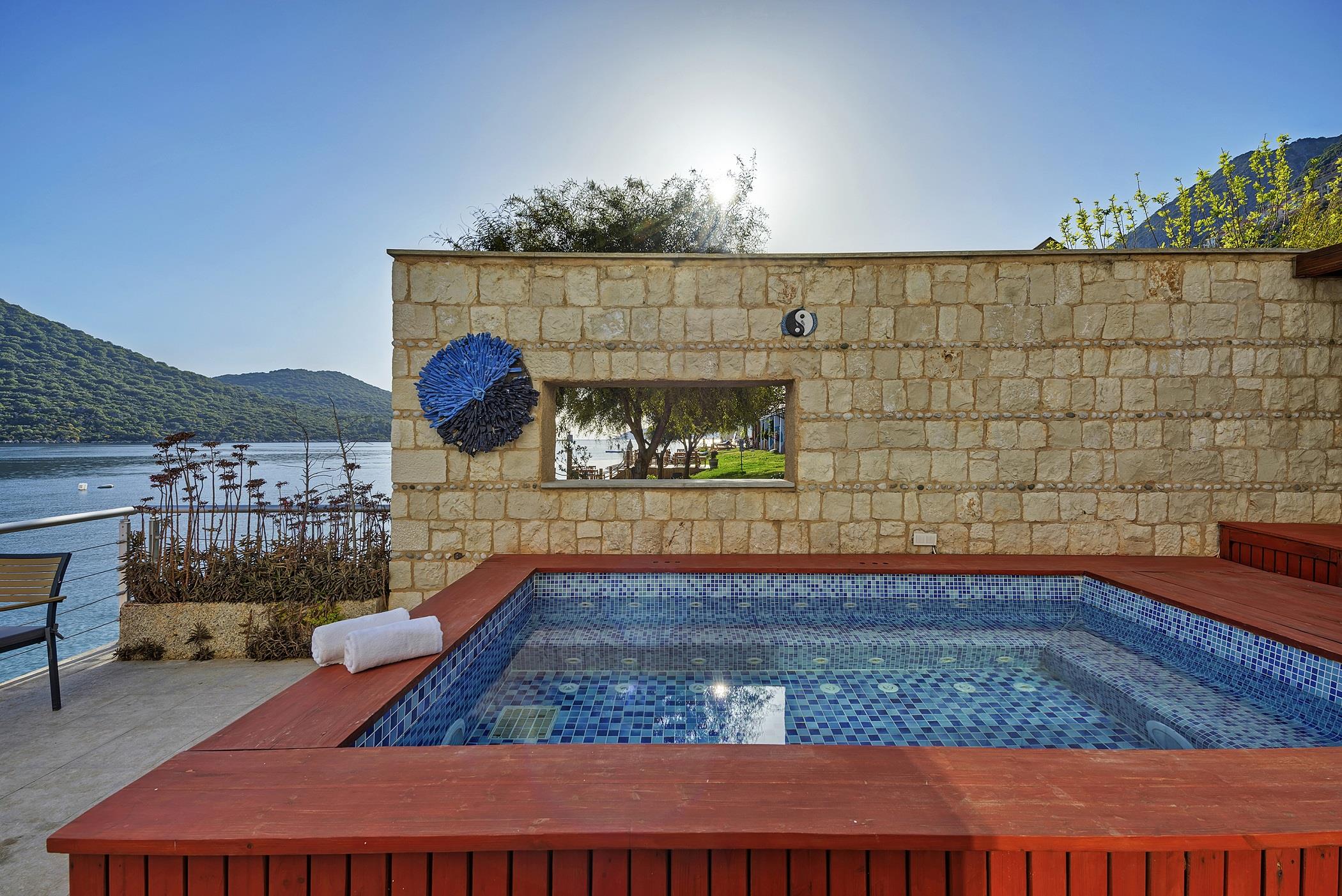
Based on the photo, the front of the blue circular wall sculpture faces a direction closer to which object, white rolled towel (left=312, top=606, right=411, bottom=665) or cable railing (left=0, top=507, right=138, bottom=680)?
the white rolled towel

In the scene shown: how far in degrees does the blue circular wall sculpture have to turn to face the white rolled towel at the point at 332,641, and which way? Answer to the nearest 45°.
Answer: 0° — it already faces it

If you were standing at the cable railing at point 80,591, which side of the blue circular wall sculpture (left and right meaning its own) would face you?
right

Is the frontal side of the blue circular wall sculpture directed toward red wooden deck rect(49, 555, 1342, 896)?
yes

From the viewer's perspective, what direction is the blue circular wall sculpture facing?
toward the camera

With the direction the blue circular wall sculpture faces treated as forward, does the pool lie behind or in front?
in front

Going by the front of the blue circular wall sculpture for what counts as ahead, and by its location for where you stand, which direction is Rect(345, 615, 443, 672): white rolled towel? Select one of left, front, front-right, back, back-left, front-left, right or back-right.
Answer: front

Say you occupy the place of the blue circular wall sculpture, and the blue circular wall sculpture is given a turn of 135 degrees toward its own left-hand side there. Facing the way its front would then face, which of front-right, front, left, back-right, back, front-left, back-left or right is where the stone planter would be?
back-left
